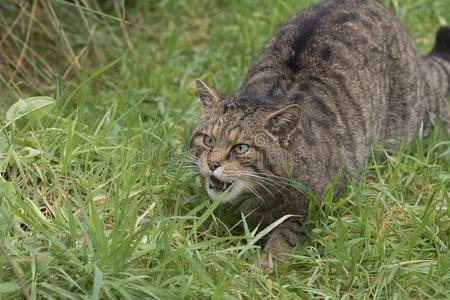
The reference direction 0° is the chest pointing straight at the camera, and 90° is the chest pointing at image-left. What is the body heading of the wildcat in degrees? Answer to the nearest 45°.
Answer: approximately 45°

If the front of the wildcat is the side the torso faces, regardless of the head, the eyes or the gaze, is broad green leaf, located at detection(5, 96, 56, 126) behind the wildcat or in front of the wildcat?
in front
